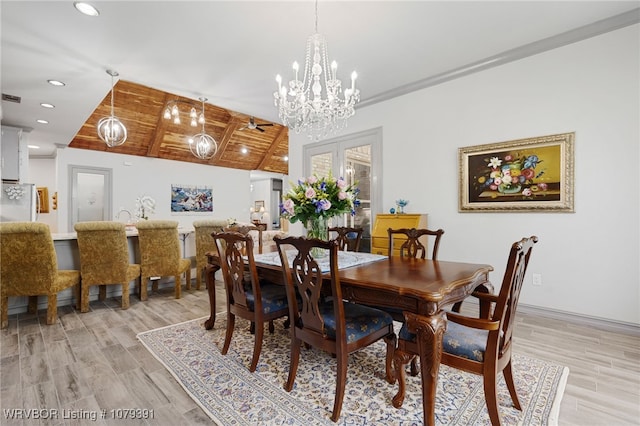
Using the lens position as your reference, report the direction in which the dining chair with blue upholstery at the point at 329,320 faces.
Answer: facing away from the viewer and to the right of the viewer

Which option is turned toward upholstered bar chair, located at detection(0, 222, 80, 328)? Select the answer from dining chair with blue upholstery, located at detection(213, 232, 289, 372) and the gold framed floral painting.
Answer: the gold framed floral painting

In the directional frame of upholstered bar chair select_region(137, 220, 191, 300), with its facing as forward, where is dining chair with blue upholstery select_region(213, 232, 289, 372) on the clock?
The dining chair with blue upholstery is roughly at 4 o'clock from the upholstered bar chair.

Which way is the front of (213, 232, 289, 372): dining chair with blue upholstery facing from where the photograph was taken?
facing away from the viewer and to the right of the viewer

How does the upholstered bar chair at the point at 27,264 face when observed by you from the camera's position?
facing away from the viewer and to the right of the viewer

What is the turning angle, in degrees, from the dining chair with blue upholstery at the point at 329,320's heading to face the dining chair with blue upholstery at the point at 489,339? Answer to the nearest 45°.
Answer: approximately 45° to its right

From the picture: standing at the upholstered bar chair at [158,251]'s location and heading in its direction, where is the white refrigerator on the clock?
The white refrigerator is roughly at 9 o'clock from the upholstered bar chair.

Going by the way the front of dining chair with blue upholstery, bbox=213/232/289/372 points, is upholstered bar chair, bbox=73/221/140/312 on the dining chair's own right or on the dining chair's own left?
on the dining chair's own left

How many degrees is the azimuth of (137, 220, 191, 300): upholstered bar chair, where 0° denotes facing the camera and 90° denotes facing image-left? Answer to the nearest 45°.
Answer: approximately 225°

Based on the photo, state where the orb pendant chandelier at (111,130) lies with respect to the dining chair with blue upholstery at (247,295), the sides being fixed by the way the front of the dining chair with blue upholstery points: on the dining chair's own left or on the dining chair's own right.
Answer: on the dining chair's own left

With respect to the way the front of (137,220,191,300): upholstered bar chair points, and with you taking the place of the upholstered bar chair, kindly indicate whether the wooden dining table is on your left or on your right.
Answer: on your right
